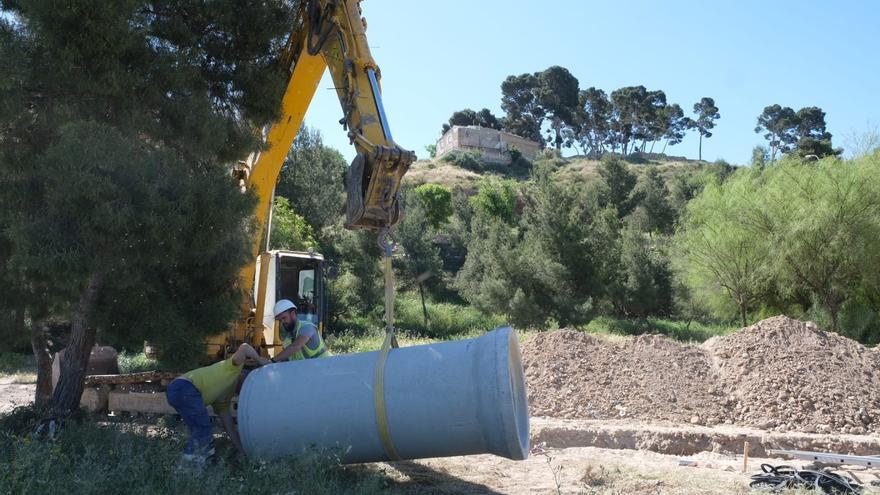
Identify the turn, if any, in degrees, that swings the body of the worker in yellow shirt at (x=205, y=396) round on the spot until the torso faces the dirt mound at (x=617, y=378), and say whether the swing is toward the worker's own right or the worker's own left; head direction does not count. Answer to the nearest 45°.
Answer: approximately 45° to the worker's own left

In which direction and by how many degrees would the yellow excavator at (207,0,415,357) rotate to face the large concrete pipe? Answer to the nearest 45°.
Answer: approximately 45° to its right

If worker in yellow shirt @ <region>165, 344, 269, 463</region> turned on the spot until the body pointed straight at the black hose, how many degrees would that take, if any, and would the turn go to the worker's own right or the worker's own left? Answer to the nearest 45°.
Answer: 0° — they already face it

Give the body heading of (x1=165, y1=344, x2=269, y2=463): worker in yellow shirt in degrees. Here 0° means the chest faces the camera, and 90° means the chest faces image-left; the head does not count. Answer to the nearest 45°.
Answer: approximately 270°

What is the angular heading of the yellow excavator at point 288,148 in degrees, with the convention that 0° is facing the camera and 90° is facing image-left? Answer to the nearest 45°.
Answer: approximately 315°

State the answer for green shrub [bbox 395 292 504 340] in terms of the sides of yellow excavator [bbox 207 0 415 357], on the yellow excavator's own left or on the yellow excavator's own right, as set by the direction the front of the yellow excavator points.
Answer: on the yellow excavator's own left

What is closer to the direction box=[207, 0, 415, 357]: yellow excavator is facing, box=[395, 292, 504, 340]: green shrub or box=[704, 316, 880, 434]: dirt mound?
the dirt mound

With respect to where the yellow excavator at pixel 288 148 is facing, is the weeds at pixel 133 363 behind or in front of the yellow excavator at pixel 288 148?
behind

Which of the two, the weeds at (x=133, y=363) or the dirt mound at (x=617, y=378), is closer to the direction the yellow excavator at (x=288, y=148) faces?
the dirt mound

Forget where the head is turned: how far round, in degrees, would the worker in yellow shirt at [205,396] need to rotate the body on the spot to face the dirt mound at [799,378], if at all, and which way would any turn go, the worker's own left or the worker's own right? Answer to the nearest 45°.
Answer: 0° — they already face it
